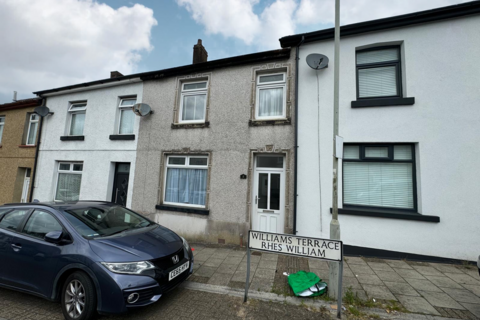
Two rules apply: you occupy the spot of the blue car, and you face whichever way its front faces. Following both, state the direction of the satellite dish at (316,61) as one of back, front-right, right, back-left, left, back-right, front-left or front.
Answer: front-left

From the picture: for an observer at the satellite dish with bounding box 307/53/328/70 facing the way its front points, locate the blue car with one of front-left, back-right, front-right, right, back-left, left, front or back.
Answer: right

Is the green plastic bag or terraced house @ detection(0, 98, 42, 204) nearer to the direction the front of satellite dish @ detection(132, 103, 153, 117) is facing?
the green plastic bag

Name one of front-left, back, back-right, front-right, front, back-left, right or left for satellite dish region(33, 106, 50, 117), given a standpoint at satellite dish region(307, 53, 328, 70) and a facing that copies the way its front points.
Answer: back-right

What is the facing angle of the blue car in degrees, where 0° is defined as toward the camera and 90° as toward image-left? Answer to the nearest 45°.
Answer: approximately 315°
